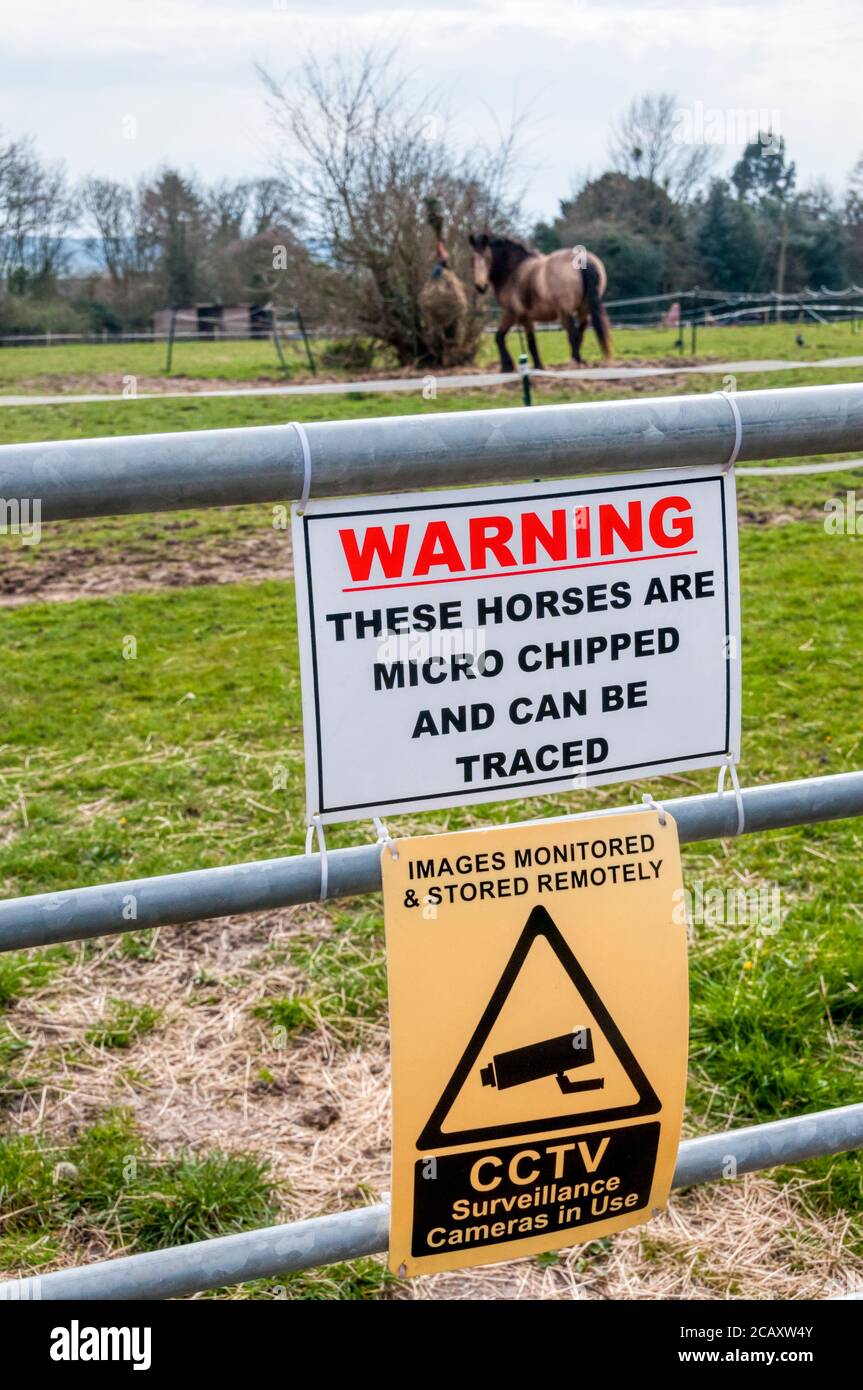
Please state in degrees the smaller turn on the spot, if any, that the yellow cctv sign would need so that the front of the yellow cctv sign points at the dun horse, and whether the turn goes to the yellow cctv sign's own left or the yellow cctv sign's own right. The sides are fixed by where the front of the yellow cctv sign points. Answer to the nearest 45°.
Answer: approximately 180°

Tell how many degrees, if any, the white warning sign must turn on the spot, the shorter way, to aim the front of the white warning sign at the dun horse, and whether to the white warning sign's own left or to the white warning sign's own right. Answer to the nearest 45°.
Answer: approximately 180°

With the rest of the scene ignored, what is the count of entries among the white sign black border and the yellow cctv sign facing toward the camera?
2

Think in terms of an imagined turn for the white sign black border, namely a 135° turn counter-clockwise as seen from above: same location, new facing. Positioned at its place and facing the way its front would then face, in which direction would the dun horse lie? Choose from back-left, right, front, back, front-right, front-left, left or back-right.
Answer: front-left

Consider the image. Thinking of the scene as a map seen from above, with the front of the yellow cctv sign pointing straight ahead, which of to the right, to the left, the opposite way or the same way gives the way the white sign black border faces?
the same way

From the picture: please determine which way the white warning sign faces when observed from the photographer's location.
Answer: facing the viewer

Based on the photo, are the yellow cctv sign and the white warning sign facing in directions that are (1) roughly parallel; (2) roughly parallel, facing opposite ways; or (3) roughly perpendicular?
roughly parallel

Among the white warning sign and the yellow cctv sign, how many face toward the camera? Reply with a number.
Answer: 2
